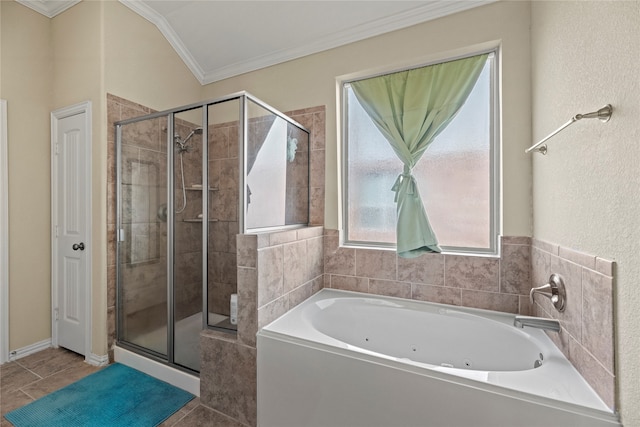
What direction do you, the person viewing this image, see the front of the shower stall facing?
facing the viewer and to the left of the viewer

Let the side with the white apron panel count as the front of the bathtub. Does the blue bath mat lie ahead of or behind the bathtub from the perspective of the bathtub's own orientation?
ahead

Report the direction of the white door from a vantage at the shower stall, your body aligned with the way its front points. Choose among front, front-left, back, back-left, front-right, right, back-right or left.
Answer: right

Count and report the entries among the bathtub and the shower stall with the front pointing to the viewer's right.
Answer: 0
